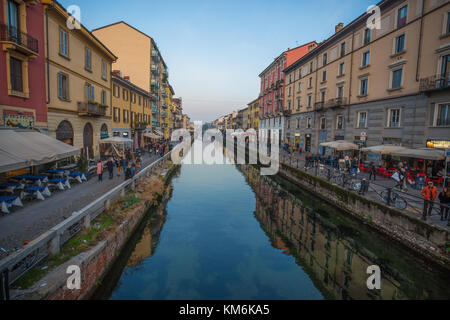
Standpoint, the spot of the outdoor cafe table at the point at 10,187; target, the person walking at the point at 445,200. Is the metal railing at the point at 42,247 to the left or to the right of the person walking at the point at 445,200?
right

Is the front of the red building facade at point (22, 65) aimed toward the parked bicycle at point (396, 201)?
yes

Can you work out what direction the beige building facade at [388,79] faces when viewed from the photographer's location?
facing the viewer and to the left of the viewer

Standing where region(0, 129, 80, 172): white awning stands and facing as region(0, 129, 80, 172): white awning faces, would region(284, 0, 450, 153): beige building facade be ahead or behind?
ahead

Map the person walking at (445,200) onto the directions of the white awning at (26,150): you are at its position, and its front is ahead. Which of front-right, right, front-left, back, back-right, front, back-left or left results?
front

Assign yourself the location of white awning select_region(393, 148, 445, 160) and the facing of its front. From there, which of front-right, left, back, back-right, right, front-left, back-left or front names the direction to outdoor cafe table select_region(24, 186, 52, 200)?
front

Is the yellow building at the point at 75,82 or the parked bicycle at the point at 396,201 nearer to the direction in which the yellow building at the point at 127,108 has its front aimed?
the parked bicycle

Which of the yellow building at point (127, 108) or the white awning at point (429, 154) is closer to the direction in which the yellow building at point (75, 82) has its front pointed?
the white awning

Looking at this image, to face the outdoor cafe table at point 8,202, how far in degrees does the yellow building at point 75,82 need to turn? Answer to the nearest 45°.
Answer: approximately 45° to its right

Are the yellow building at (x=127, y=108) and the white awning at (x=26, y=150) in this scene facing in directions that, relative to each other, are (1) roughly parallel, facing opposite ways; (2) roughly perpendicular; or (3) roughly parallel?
roughly parallel

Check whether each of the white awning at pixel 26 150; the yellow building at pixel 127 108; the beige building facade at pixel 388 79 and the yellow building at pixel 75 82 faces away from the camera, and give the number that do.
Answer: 0

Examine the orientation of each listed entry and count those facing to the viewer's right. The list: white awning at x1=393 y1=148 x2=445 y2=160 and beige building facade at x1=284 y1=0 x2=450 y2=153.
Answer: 0

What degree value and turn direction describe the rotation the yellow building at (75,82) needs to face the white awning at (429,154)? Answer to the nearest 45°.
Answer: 0° — it already faces it

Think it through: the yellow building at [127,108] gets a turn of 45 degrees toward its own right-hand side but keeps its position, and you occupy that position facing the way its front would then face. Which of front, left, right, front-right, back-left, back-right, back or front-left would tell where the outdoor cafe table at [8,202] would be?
front

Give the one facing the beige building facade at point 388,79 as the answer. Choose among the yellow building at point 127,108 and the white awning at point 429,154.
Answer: the yellow building

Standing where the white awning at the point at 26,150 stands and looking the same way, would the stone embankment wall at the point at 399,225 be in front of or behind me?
in front

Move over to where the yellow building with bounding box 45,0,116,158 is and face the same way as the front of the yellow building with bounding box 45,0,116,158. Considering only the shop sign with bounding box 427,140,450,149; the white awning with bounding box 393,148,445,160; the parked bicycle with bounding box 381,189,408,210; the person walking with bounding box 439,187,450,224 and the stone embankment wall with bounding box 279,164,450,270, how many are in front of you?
5

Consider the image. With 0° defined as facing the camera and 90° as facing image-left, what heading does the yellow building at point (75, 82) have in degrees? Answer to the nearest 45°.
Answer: approximately 315°

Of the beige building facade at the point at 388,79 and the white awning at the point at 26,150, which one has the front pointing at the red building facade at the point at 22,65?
the beige building facade

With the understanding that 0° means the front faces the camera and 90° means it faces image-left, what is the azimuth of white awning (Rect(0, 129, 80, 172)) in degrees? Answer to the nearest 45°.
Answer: approximately 315°

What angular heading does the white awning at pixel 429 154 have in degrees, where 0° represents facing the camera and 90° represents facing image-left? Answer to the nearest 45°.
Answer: approximately 45°

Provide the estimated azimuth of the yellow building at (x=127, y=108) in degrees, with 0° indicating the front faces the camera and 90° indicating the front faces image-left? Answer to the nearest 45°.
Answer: approximately 315°
